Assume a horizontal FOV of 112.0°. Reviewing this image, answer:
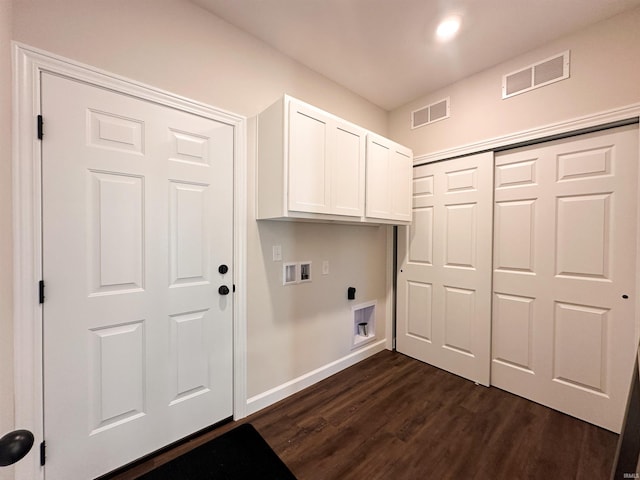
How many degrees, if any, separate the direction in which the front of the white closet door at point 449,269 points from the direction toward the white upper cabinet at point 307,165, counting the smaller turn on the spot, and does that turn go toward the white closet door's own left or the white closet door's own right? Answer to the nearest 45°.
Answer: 0° — it already faces it

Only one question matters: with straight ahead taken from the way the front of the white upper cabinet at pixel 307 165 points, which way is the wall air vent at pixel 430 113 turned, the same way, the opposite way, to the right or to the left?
to the right

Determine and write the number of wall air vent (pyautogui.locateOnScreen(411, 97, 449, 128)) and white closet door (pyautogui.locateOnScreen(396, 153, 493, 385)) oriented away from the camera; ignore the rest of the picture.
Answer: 0

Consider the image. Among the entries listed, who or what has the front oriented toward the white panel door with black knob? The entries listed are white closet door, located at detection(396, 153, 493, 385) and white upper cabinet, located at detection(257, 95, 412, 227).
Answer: the white closet door

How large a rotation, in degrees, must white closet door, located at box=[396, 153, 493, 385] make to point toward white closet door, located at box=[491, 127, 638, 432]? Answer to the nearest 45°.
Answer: approximately 135° to its left

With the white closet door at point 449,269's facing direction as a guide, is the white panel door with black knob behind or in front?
in front

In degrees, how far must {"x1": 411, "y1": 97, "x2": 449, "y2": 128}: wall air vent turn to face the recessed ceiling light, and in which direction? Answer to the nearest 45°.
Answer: approximately 45° to its left

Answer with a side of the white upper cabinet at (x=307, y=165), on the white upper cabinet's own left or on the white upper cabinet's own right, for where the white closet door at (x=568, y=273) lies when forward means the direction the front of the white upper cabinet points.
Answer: on the white upper cabinet's own left

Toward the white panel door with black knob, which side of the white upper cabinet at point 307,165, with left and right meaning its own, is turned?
right

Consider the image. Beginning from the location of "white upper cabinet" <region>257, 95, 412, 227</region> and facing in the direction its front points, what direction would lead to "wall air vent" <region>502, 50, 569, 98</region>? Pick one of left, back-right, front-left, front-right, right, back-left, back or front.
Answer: front-left
